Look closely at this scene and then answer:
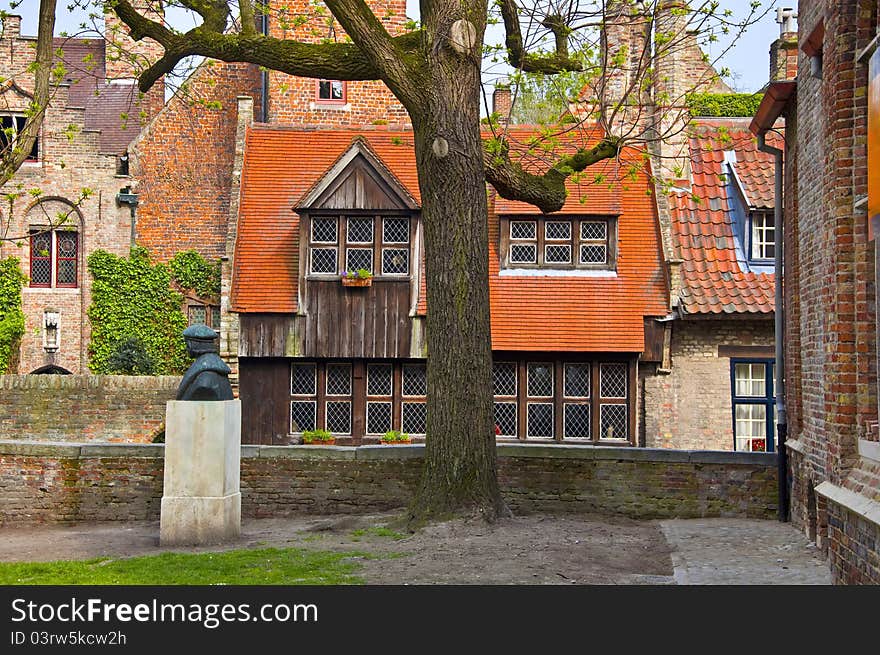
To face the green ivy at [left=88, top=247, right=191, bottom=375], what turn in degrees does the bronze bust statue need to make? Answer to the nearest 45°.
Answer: approximately 90° to its right

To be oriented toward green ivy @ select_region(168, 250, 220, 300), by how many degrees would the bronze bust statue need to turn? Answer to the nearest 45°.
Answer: approximately 90° to its right

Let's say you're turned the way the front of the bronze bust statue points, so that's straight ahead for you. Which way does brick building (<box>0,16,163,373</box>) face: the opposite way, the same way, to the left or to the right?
to the left

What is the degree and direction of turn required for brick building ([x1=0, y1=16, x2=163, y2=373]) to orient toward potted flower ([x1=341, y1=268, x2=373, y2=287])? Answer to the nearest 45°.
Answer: approximately 45° to its left

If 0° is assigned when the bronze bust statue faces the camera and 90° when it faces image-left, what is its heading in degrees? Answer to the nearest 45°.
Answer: approximately 90°

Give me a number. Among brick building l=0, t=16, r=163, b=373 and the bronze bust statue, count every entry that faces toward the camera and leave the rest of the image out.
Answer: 1

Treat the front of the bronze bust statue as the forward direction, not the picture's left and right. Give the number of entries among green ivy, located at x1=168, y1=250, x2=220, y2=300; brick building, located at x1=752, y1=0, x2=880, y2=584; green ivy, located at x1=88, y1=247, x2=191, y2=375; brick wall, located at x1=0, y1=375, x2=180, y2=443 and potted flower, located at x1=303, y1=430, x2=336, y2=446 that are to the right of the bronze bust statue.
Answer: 4

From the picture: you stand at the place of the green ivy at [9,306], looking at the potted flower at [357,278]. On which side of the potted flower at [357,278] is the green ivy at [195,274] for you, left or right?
left

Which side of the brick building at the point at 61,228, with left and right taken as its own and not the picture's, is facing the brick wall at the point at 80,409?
front

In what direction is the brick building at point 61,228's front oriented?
toward the camera
